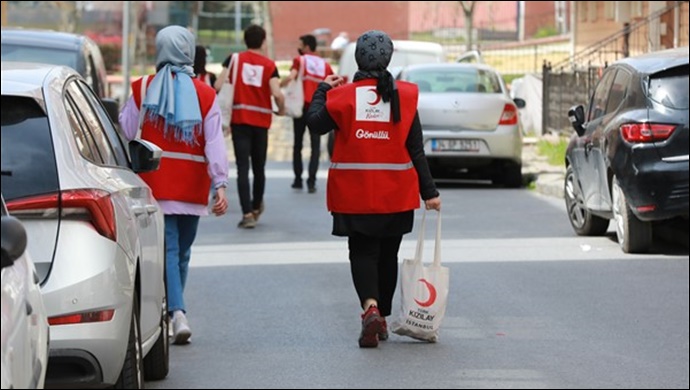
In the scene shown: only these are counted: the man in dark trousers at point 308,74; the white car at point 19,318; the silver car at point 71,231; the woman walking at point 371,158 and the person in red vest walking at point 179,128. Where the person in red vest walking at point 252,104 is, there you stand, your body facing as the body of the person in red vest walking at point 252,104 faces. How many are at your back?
4

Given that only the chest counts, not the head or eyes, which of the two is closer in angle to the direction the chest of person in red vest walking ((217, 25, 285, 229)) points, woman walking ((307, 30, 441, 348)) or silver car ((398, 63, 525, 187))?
the silver car

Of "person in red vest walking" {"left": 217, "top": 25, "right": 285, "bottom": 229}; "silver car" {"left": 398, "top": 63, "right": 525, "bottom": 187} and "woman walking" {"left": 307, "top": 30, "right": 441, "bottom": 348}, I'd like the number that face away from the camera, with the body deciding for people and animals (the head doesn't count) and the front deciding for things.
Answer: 3

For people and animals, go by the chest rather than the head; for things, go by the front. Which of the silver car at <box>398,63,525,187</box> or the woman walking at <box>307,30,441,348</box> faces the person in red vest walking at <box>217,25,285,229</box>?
the woman walking

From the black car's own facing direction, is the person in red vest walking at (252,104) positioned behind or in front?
in front

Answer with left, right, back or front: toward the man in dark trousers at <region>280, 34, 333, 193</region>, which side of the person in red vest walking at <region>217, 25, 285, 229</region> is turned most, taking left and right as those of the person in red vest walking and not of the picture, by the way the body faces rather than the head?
front

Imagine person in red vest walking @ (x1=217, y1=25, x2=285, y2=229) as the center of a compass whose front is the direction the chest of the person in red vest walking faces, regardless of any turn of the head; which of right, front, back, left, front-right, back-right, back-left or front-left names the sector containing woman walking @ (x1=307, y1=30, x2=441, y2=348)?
back

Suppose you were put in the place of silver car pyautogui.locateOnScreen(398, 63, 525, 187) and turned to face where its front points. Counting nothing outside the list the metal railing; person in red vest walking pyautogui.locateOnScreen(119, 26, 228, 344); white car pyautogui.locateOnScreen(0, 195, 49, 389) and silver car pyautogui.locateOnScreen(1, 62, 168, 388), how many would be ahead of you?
1

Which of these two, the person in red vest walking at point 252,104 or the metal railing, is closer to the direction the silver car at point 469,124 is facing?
the metal railing

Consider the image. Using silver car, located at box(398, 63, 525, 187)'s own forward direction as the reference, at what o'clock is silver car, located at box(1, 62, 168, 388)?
silver car, located at box(1, 62, 168, 388) is roughly at 6 o'clock from silver car, located at box(398, 63, 525, 187).

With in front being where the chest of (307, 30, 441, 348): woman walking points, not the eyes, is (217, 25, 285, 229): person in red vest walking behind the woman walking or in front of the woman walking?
in front

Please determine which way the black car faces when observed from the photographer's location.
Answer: facing away from the viewer and to the left of the viewer

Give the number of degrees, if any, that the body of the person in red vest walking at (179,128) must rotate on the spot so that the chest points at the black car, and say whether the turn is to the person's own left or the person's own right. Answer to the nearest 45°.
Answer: approximately 45° to the person's own right

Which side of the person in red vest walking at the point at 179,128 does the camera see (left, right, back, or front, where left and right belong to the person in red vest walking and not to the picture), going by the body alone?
back

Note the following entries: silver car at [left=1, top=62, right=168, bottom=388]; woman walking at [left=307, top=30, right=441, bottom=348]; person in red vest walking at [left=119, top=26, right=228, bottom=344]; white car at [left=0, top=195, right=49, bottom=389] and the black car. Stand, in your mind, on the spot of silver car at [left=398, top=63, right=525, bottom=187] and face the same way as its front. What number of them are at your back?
5

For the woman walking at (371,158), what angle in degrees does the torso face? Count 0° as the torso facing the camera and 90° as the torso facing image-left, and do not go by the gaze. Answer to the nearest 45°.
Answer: approximately 180°

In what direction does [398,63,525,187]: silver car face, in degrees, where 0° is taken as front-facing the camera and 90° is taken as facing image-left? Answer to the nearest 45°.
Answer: approximately 180°

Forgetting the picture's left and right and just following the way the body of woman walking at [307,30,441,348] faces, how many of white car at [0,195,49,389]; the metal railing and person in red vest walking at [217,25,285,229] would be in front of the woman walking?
2

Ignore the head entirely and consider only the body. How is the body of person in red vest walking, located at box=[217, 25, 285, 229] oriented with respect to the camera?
away from the camera

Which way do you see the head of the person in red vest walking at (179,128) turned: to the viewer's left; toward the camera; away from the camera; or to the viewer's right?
away from the camera

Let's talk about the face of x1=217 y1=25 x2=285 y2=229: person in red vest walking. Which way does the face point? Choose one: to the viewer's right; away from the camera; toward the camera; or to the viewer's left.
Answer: away from the camera

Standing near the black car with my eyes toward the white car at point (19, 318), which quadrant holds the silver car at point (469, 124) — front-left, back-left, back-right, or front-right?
back-right
